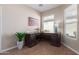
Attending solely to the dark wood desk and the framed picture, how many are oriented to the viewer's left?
0

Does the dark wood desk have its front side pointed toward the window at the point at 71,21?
no

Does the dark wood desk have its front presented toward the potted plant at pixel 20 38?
no

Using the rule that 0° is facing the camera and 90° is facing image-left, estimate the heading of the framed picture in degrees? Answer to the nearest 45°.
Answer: approximately 315°
